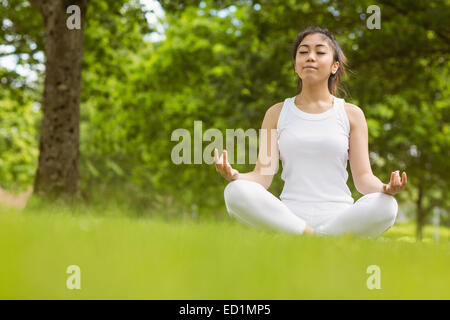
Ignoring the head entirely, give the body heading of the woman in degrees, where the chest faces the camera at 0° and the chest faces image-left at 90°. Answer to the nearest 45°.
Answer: approximately 0°

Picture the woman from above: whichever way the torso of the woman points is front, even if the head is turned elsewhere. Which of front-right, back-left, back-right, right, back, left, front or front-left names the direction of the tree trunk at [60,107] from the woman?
back-right
